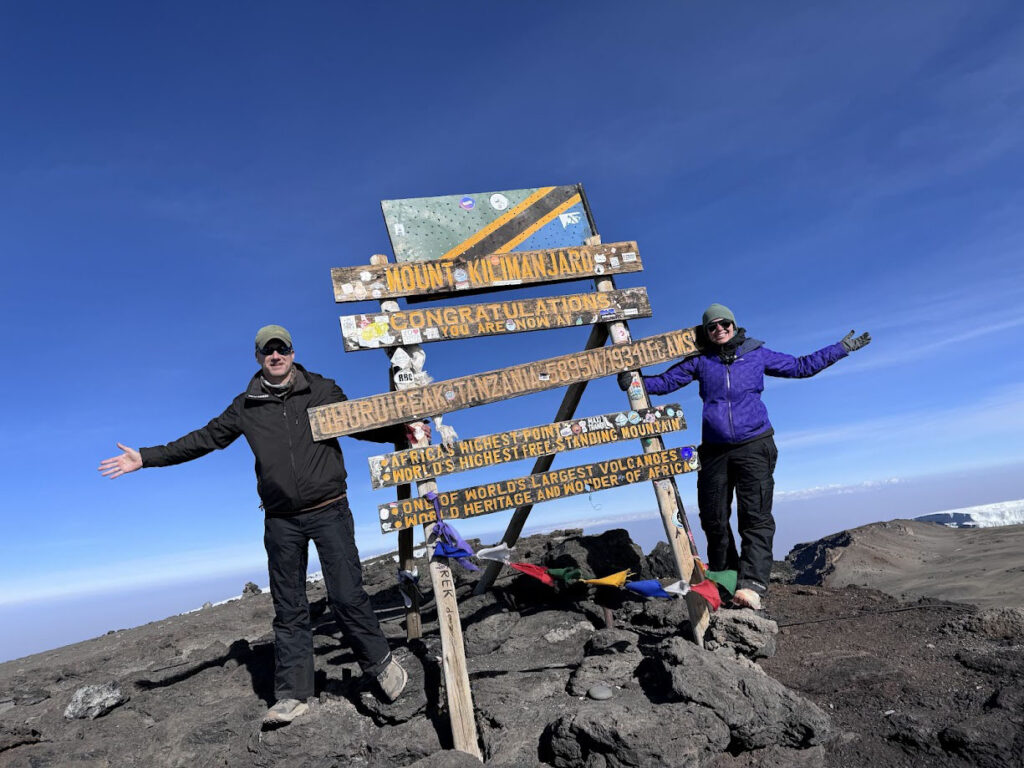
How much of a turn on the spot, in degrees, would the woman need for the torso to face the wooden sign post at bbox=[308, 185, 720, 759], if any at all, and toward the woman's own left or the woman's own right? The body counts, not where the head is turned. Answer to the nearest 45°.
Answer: approximately 45° to the woman's own right

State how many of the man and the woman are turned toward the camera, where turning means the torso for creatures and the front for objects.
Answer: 2

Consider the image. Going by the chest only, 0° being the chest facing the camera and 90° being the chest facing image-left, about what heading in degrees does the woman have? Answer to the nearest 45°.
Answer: approximately 0°

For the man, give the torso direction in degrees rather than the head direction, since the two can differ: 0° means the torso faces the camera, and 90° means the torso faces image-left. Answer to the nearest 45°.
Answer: approximately 0°

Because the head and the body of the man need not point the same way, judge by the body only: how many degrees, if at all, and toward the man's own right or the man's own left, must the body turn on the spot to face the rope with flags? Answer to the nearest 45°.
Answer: approximately 90° to the man's own left

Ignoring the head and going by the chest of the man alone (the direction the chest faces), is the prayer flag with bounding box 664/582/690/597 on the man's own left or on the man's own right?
on the man's own left

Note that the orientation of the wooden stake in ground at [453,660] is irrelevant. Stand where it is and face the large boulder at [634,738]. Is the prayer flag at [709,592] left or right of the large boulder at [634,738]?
left
